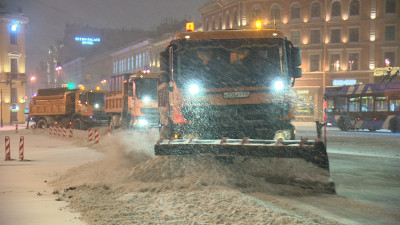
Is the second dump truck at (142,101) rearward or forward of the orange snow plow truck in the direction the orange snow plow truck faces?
rearward

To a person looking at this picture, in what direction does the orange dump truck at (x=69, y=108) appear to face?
facing the viewer and to the right of the viewer

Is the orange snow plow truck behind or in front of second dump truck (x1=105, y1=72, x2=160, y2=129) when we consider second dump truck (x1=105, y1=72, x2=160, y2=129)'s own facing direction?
in front

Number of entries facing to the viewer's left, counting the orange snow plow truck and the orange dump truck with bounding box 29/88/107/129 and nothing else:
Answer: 0

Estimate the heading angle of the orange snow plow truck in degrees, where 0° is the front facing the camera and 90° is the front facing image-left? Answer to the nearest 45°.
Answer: approximately 0°

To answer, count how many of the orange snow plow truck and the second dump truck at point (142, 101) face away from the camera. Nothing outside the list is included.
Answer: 0

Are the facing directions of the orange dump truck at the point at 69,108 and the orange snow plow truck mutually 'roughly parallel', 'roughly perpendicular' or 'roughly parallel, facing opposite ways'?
roughly perpendicular

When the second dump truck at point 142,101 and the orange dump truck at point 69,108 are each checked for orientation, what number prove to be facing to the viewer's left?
0

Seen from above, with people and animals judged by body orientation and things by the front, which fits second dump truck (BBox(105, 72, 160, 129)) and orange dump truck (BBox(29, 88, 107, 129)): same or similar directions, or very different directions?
same or similar directions

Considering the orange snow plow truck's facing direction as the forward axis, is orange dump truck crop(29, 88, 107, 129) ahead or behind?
behind

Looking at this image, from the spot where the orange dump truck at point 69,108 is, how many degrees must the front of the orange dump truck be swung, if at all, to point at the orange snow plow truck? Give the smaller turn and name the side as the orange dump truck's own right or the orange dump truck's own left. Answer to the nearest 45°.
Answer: approximately 45° to the orange dump truck's own right
